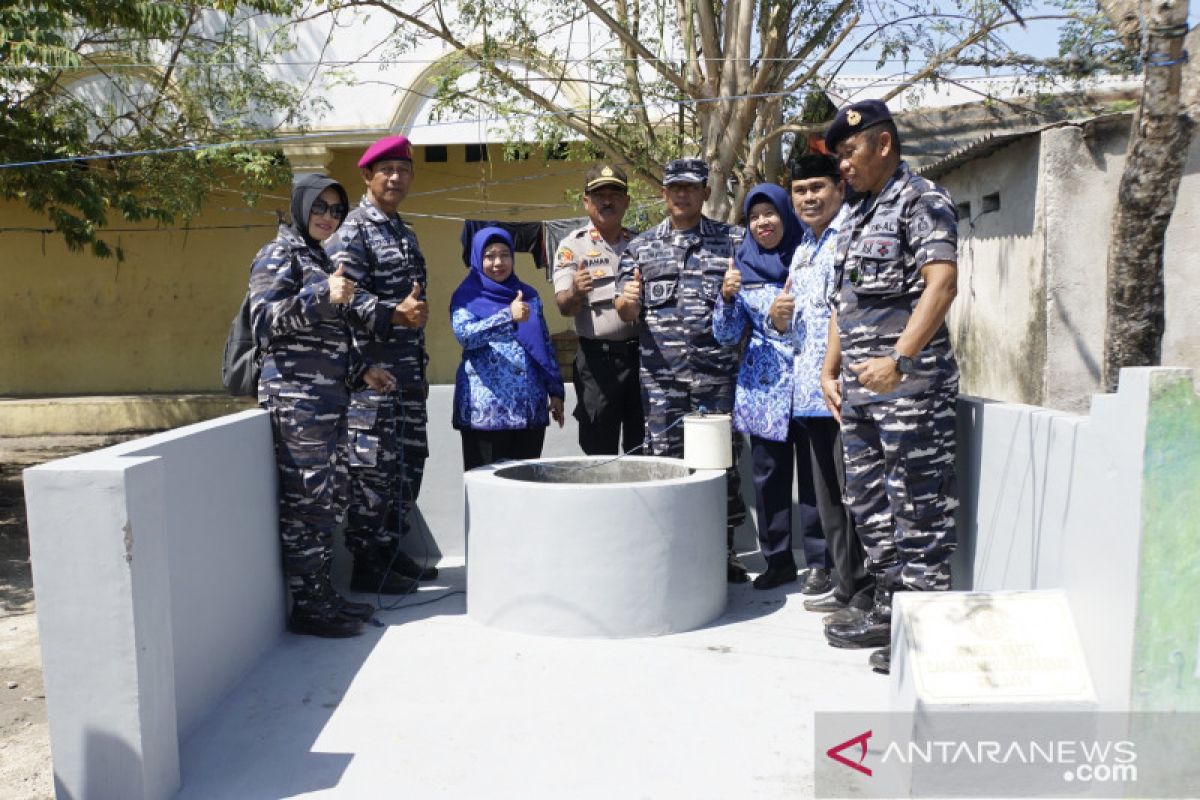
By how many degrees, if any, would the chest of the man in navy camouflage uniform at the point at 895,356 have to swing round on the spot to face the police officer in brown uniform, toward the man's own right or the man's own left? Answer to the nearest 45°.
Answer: approximately 90° to the man's own right

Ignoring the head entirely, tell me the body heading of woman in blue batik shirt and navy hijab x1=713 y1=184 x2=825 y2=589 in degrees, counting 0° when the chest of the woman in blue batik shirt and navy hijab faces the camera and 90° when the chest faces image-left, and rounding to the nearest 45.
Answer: approximately 45°

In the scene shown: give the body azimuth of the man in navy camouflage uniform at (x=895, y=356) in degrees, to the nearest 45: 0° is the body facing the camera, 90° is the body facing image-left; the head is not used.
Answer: approximately 45°

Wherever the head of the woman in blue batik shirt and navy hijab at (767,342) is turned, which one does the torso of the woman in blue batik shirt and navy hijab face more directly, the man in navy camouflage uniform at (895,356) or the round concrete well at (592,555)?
the round concrete well

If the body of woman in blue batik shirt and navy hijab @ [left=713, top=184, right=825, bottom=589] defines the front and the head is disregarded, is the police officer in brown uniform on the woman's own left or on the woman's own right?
on the woman's own right

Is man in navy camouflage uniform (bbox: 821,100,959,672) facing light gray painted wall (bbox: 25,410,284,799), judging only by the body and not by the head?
yes
